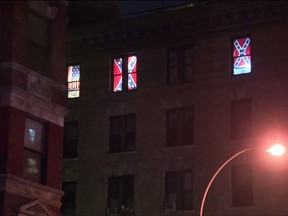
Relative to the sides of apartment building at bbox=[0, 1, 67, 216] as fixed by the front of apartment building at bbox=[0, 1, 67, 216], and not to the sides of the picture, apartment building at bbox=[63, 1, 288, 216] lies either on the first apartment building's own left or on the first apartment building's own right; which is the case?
on the first apartment building's own left

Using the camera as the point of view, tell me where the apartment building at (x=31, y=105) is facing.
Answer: facing the viewer and to the right of the viewer
